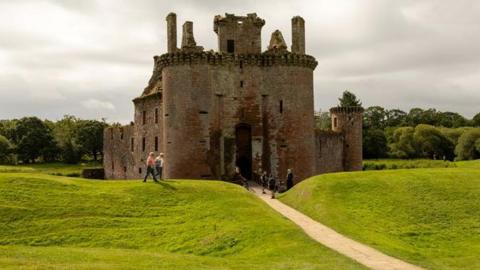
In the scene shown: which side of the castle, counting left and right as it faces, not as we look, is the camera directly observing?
front
